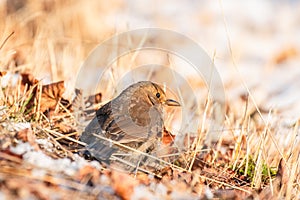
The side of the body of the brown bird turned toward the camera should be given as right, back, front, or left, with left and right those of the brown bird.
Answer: right

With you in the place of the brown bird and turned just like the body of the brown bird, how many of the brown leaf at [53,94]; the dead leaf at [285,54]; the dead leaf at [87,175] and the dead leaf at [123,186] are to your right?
2

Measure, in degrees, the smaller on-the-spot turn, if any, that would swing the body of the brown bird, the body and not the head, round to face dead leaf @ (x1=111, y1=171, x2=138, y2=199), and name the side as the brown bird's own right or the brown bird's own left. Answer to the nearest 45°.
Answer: approximately 90° to the brown bird's own right

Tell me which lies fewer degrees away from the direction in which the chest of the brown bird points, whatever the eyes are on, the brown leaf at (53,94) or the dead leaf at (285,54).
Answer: the dead leaf

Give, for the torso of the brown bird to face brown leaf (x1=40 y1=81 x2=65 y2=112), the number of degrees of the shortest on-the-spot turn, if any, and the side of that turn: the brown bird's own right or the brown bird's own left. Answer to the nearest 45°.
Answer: approximately 135° to the brown bird's own left

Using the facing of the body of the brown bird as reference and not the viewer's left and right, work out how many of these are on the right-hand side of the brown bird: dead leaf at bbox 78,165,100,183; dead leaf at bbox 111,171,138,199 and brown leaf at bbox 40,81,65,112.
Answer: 2

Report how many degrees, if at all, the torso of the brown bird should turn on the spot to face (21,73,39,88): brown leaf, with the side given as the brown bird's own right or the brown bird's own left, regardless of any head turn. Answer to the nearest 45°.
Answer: approximately 135° to the brown bird's own left

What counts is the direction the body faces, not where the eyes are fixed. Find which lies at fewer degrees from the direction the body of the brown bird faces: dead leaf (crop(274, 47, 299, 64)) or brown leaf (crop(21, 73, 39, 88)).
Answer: the dead leaf

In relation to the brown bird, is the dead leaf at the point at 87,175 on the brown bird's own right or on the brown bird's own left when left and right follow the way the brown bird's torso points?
on the brown bird's own right
